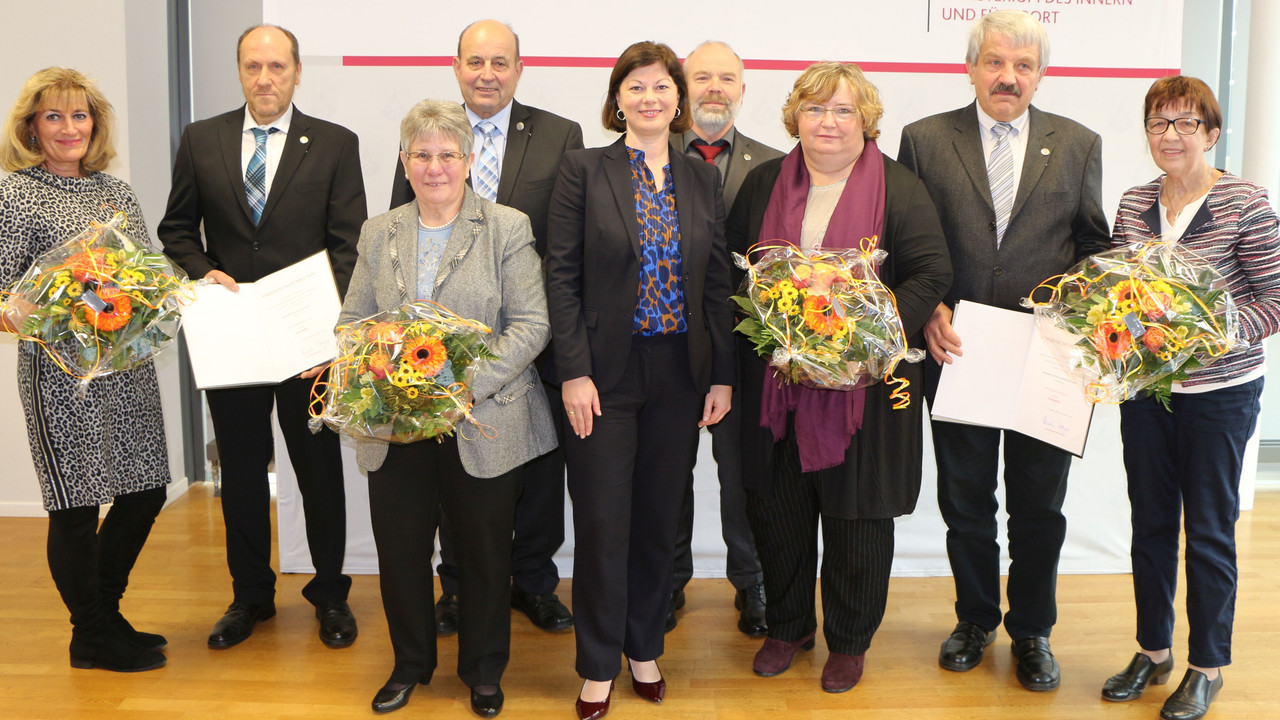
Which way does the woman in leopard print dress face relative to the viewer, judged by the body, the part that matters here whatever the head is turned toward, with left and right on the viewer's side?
facing the viewer and to the right of the viewer

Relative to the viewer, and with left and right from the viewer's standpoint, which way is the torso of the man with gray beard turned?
facing the viewer

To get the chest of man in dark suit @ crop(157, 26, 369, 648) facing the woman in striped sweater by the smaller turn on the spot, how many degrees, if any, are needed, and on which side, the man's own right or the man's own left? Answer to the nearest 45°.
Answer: approximately 45° to the man's own left

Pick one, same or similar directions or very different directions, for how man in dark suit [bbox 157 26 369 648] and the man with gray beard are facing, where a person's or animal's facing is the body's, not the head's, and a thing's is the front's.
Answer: same or similar directions

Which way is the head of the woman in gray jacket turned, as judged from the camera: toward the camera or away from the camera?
toward the camera

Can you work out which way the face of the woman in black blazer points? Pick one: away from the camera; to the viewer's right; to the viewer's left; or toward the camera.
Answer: toward the camera

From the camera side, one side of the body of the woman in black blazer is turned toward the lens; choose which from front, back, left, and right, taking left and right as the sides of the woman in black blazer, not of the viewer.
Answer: front

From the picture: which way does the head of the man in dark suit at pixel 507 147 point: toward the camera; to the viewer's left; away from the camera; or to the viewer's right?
toward the camera

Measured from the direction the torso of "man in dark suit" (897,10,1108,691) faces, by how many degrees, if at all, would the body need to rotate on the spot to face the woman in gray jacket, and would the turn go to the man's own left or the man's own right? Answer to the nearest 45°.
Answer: approximately 45° to the man's own right

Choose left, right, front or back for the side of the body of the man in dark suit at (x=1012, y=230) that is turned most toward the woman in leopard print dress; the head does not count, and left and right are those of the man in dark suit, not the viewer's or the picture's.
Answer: right

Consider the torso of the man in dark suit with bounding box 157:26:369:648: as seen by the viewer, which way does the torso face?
toward the camera
